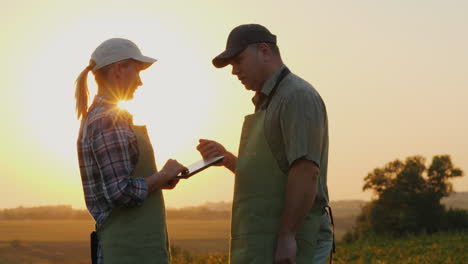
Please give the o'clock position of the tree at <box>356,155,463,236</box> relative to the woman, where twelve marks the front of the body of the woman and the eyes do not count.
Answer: The tree is roughly at 10 o'clock from the woman.

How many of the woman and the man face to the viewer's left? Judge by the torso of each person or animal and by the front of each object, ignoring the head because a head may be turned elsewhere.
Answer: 1

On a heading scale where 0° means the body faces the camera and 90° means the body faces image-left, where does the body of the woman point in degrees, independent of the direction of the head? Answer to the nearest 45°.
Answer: approximately 270°

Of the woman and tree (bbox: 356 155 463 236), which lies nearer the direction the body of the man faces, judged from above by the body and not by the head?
the woman

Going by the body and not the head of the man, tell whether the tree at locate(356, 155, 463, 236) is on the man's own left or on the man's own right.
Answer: on the man's own right

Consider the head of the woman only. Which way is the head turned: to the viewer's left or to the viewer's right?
to the viewer's right

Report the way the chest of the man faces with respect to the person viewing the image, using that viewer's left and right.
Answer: facing to the left of the viewer

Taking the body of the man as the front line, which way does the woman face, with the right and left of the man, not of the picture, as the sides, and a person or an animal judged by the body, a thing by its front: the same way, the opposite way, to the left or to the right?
the opposite way

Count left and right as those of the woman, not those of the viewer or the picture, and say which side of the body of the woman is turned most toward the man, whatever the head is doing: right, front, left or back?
front

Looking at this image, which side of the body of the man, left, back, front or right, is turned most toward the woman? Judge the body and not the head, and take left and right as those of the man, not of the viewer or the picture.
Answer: front
